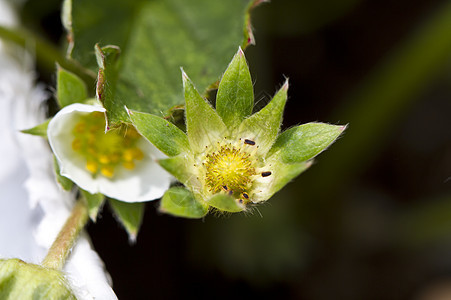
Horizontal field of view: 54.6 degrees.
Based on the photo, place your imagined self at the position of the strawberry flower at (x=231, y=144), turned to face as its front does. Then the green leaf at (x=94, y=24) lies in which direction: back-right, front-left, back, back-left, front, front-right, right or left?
back-right

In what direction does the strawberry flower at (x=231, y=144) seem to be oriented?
toward the camera
